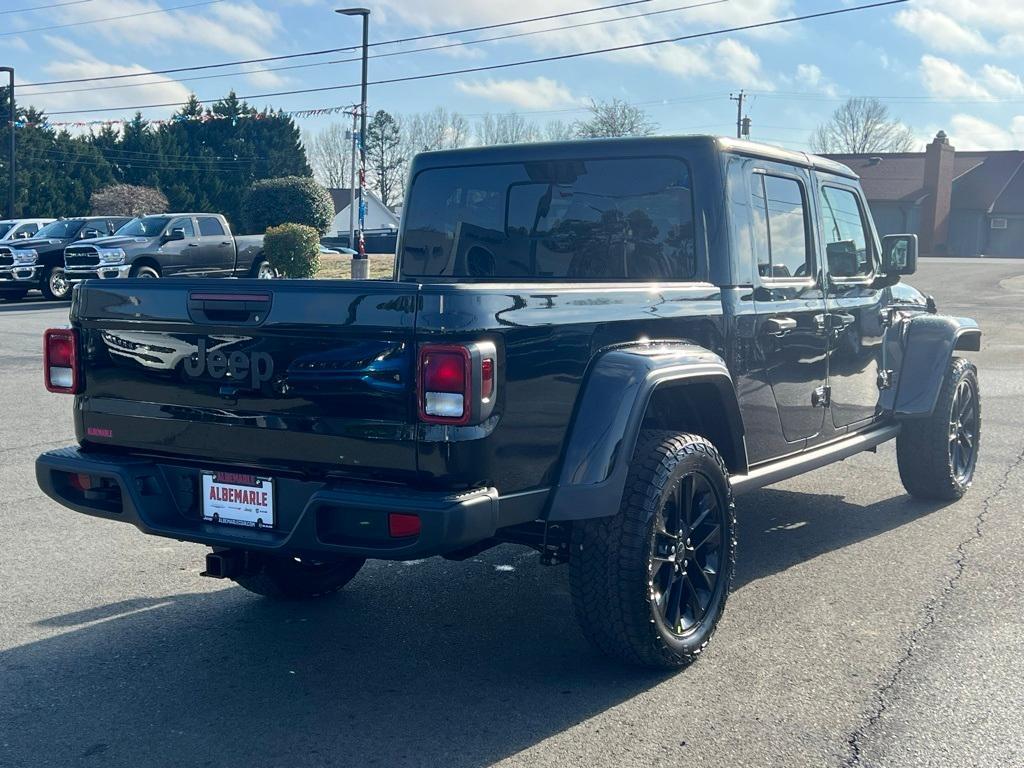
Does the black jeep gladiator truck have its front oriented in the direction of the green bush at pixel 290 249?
no

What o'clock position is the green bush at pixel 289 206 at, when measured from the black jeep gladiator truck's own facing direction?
The green bush is roughly at 10 o'clock from the black jeep gladiator truck.

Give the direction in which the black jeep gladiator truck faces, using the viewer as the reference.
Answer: facing away from the viewer and to the right of the viewer
